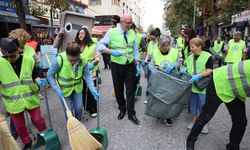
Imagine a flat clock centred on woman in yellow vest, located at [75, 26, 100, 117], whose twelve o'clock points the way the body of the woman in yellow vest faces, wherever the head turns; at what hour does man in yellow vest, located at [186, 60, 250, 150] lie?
The man in yellow vest is roughly at 9 o'clock from the woman in yellow vest.

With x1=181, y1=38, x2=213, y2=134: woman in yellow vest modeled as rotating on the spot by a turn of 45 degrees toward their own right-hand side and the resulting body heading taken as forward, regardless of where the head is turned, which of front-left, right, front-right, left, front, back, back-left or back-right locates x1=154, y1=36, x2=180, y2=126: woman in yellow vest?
front-right

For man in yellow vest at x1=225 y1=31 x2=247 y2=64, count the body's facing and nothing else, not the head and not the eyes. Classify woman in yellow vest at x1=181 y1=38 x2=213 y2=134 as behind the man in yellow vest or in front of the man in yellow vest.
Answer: in front

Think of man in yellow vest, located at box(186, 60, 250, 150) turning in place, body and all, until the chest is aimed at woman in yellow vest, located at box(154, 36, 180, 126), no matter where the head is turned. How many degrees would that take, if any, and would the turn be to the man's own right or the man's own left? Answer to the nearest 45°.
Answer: approximately 135° to the man's own left

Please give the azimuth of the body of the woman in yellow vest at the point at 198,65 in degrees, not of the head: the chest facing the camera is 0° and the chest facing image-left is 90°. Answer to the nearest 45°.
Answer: approximately 45°

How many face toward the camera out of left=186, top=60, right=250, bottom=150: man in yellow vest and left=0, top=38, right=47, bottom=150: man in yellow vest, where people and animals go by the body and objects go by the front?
1

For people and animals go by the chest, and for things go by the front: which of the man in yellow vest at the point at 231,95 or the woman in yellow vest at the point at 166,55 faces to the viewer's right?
the man in yellow vest

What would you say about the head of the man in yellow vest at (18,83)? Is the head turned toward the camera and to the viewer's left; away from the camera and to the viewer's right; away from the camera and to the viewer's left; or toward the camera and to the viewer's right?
toward the camera and to the viewer's right

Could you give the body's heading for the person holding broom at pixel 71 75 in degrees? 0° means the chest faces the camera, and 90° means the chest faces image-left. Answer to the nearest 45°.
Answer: approximately 0°
